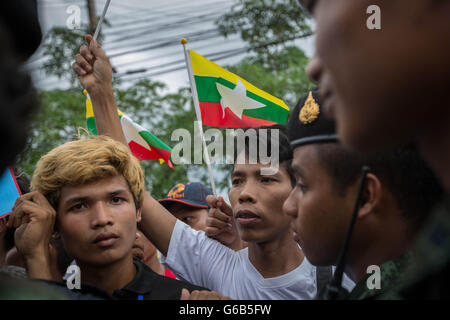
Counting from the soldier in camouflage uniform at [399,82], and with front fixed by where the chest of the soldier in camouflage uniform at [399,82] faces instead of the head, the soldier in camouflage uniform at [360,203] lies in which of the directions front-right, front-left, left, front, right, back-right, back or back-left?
right

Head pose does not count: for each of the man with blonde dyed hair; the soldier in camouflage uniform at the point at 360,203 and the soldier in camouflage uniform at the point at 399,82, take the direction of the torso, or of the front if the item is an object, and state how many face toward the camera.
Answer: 1

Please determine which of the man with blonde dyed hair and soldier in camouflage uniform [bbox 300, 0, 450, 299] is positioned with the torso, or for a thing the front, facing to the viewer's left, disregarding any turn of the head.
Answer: the soldier in camouflage uniform

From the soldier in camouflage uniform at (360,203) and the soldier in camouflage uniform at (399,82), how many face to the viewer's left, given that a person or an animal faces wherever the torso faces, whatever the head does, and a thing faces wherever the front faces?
2

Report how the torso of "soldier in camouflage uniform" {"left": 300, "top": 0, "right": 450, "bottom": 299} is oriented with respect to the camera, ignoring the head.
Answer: to the viewer's left

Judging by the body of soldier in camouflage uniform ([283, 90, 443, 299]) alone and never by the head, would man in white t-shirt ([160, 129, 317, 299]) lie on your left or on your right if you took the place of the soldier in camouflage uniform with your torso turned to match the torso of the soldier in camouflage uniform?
on your right

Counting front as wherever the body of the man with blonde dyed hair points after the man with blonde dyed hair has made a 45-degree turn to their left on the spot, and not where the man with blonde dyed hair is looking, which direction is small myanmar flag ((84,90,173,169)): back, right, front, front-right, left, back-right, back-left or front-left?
back-left

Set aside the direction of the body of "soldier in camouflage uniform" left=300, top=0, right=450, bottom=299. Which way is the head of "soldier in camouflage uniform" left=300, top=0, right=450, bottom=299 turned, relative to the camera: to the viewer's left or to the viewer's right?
to the viewer's left

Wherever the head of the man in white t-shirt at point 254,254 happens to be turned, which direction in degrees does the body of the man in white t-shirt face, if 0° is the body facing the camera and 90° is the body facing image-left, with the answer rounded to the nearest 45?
approximately 45°

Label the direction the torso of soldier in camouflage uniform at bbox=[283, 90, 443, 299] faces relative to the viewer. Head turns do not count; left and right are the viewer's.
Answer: facing to the left of the viewer
